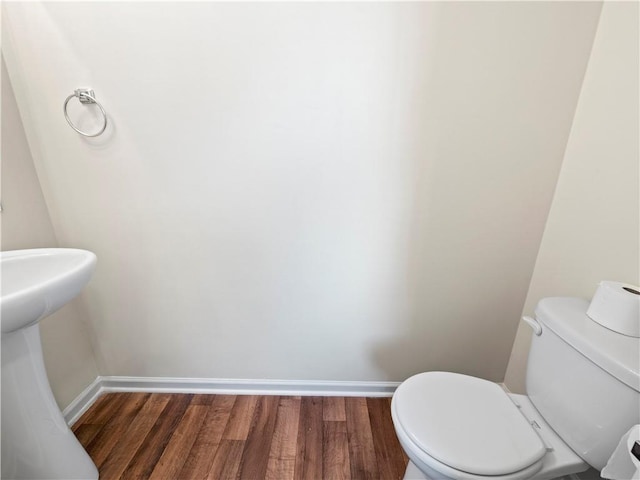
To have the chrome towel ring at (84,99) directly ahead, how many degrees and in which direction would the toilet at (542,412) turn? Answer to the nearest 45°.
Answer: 0° — it already faces it

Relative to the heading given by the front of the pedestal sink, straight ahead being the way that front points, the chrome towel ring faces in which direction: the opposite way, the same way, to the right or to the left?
to the right

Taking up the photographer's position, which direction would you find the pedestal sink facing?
facing the viewer and to the right of the viewer

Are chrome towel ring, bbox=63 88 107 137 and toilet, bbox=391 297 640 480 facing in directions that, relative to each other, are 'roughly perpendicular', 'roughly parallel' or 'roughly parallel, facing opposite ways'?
roughly perpendicular

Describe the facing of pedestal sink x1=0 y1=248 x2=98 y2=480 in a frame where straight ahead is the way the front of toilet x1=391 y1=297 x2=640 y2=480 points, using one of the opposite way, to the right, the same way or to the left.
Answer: the opposite way

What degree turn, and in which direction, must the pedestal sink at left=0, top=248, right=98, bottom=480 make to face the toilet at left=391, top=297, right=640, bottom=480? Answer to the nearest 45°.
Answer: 0° — it already faces it

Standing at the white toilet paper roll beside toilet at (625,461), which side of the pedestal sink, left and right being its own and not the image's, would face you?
front

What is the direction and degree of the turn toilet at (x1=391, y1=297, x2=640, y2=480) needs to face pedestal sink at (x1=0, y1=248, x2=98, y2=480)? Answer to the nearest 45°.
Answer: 0° — it already faces it

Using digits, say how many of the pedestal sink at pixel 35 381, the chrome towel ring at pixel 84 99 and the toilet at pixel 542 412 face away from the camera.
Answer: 0

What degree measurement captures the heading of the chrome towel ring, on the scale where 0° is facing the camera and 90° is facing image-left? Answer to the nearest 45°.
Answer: approximately 45°

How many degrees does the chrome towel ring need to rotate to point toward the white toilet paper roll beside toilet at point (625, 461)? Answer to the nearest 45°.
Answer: approximately 90° to its left
